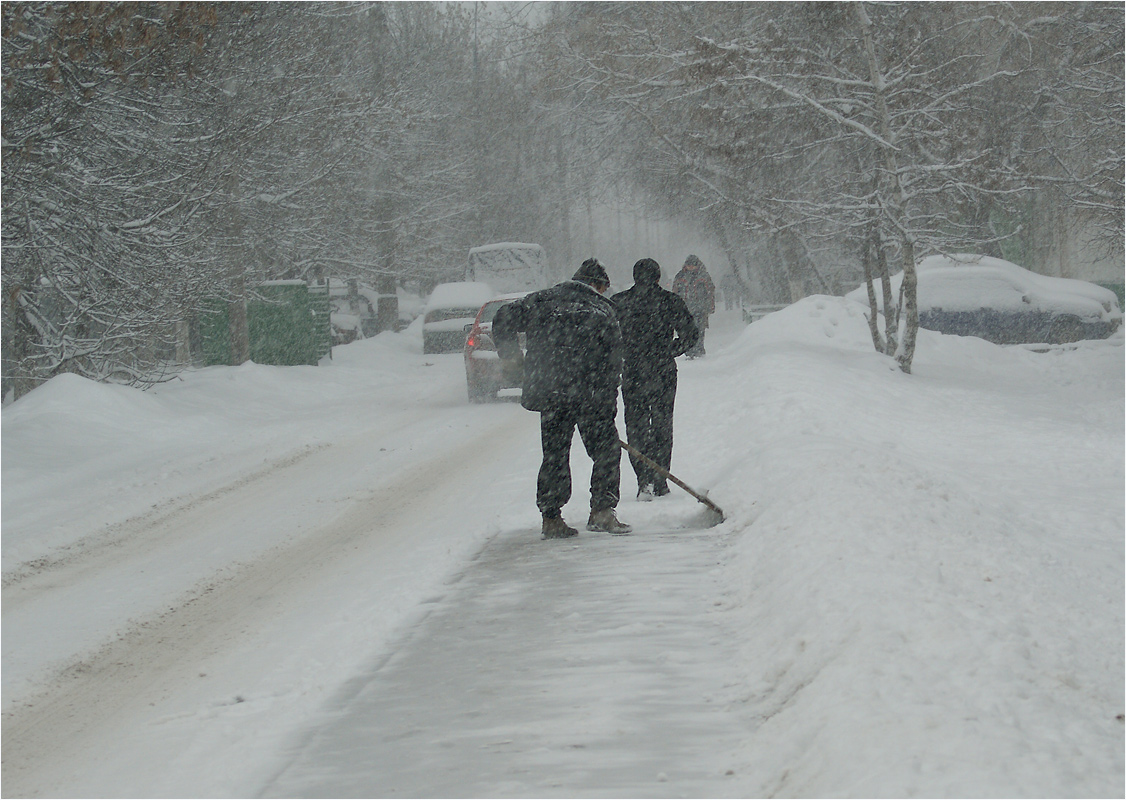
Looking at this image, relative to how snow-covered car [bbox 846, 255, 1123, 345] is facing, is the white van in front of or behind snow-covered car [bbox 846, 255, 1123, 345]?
behind

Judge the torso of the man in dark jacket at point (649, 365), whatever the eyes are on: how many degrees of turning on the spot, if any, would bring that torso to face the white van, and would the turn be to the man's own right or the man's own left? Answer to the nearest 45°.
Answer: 0° — they already face it

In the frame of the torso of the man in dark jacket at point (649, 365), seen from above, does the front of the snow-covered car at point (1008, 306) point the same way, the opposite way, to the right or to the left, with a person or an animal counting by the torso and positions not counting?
to the right

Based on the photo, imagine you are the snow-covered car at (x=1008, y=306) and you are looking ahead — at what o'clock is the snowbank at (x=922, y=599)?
The snowbank is roughly at 3 o'clock from the snow-covered car.

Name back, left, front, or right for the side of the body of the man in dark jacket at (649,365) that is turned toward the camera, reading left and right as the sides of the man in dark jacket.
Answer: back

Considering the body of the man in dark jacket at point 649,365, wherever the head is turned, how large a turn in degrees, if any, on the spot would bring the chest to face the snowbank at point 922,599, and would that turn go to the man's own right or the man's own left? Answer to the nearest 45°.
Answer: approximately 180°

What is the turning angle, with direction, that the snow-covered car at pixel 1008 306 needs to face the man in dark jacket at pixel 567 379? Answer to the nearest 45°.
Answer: approximately 90° to its right

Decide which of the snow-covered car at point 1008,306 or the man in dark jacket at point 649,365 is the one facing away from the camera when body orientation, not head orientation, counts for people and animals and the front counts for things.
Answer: the man in dark jacket

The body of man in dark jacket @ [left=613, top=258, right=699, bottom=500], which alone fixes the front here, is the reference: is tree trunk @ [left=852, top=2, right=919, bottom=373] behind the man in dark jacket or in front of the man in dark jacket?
in front
